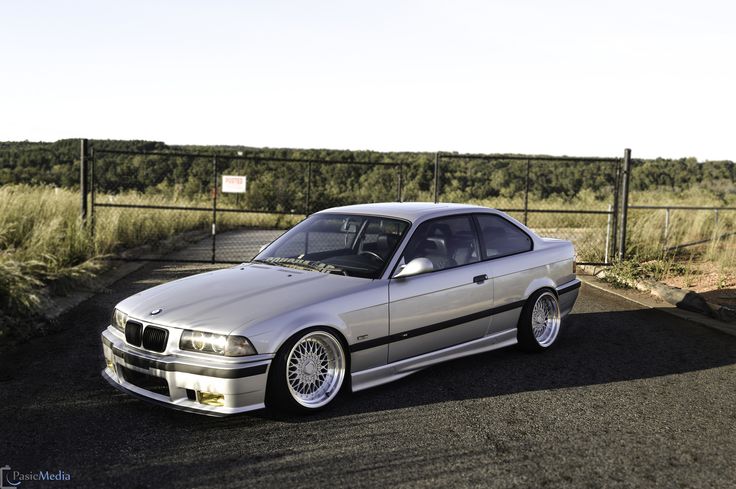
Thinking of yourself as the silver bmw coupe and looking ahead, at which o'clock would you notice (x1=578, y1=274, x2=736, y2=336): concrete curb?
The concrete curb is roughly at 6 o'clock from the silver bmw coupe.

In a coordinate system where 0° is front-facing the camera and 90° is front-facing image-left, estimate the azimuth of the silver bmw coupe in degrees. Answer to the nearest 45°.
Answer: approximately 45°

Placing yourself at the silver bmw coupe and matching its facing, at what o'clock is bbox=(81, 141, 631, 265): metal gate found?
The metal gate is roughly at 4 o'clock from the silver bmw coupe.
